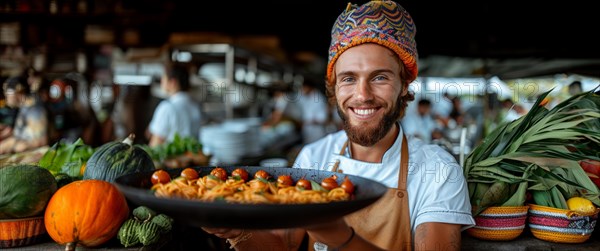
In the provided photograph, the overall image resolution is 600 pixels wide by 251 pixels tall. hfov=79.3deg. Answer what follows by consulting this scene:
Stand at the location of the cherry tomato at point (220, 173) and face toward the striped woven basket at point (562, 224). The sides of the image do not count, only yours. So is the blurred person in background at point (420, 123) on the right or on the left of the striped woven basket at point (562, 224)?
left

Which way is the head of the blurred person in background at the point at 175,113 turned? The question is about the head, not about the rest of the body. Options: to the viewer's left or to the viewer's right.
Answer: to the viewer's left
